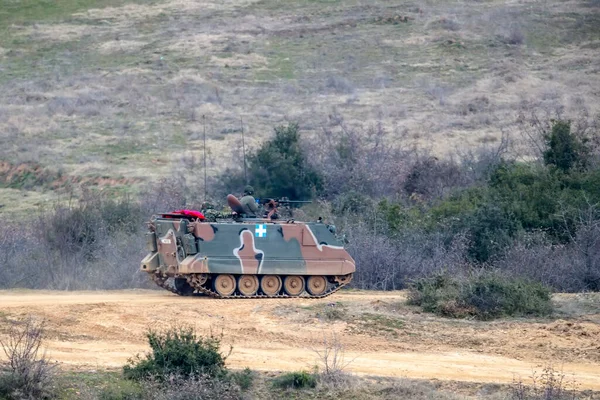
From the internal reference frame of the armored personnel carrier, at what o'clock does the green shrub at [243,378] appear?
The green shrub is roughly at 3 o'clock from the armored personnel carrier.

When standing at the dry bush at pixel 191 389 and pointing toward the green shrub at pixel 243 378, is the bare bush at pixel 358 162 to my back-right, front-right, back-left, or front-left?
front-left

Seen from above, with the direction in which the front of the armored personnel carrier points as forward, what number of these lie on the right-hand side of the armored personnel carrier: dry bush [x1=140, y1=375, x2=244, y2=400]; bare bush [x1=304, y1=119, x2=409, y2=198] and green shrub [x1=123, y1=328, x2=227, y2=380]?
2

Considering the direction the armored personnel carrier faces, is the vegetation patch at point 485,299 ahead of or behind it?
ahead

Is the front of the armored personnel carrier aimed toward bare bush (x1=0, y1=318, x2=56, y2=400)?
no

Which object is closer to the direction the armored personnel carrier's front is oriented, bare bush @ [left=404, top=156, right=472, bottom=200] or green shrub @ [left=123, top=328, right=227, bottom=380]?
the bare bush

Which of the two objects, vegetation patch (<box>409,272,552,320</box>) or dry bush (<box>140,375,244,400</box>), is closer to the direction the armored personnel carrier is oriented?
the vegetation patch

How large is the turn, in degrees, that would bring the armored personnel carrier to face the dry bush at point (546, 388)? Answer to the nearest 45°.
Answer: approximately 45° to its right

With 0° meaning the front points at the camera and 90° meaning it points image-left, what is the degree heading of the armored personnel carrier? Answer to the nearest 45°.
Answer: approximately 270°

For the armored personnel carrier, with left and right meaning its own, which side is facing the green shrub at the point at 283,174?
left

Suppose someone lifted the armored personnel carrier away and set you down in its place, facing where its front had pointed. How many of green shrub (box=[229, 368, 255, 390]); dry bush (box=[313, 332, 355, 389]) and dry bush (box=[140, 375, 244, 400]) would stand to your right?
3

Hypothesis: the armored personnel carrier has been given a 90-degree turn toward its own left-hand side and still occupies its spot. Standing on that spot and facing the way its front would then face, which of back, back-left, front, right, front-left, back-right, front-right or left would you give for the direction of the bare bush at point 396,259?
front-right

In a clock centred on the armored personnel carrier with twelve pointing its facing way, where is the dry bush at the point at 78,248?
The dry bush is roughly at 8 o'clock from the armored personnel carrier.

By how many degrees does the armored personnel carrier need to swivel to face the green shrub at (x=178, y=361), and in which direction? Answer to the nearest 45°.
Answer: approximately 90° to its right

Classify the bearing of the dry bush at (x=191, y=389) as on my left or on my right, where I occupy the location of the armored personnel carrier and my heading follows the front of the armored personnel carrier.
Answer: on my right

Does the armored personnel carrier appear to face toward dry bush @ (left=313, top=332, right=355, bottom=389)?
no

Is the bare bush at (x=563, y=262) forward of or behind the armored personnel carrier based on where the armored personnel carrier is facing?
forward
